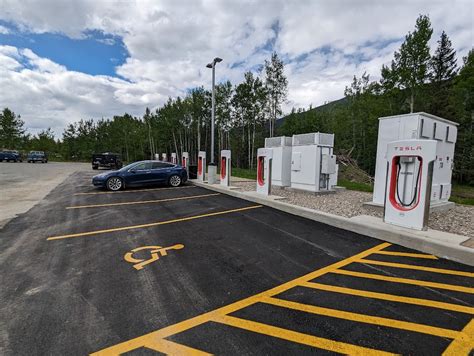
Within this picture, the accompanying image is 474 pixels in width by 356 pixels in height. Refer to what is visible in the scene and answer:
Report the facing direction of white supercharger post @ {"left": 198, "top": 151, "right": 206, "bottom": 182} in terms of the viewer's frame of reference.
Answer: facing the viewer and to the left of the viewer

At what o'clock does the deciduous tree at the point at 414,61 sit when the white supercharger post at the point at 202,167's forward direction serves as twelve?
The deciduous tree is roughly at 7 o'clock from the white supercharger post.

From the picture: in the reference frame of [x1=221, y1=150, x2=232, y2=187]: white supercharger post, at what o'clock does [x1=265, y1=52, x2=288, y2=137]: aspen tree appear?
The aspen tree is roughly at 5 o'clock from the white supercharger post.

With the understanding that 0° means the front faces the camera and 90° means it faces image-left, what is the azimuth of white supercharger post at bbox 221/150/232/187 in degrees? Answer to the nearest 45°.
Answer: approximately 45°

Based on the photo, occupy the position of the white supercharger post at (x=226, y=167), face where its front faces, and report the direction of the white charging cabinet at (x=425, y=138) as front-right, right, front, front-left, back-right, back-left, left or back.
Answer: left

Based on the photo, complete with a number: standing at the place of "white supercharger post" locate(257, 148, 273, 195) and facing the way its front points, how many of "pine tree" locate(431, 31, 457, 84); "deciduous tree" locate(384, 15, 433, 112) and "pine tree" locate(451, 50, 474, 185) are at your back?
3

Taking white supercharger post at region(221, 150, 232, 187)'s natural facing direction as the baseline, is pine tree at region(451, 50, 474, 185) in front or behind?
behind

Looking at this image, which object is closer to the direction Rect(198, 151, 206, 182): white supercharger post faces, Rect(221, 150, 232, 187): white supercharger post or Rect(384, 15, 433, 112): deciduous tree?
the white supercharger post

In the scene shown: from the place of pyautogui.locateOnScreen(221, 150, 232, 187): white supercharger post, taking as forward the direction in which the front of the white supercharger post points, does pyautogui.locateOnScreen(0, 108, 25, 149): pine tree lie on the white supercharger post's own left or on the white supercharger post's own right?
on the white supercharger post's own right

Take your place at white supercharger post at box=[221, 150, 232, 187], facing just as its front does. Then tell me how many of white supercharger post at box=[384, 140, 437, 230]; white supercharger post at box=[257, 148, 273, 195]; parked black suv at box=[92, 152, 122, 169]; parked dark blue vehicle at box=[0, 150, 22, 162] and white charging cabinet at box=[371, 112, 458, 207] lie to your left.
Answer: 3

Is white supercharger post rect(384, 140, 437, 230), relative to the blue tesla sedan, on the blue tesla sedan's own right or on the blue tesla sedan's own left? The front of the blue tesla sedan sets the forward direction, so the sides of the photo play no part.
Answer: on the blue tesla sedan's own left

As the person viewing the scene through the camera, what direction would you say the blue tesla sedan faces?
facing to the left of the viewer

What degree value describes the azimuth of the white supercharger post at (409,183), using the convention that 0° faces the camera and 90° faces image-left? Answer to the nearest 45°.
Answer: approximately 45°

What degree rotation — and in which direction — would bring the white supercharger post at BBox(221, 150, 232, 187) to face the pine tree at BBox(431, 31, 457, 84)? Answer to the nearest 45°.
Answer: approximately 180°

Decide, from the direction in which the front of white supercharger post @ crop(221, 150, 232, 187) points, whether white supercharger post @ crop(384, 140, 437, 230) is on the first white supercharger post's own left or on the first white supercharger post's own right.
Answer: on the first white supercharger post's own left

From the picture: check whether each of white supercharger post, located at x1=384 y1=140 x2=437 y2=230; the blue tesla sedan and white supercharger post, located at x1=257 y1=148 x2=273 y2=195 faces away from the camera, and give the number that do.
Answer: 0

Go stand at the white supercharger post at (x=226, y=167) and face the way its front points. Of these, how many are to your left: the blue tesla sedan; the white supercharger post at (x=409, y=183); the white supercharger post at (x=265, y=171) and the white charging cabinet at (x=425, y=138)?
3
